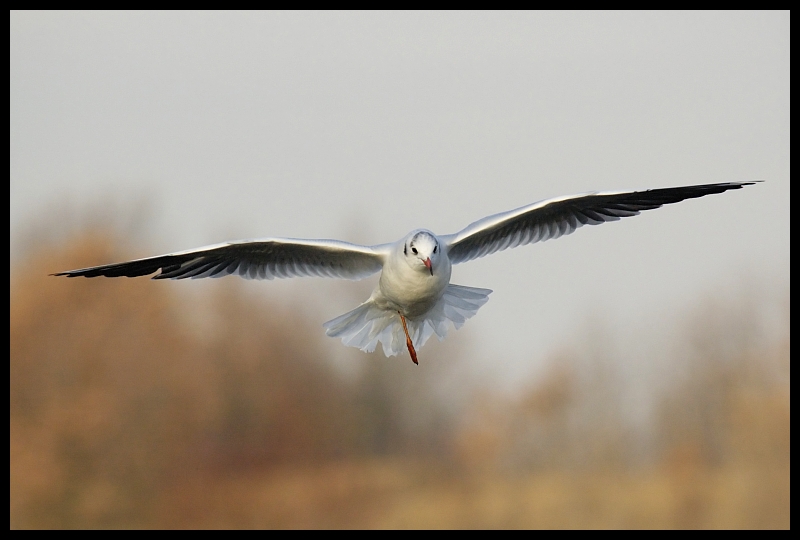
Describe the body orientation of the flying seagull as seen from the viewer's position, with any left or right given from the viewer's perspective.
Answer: facing the viewer
